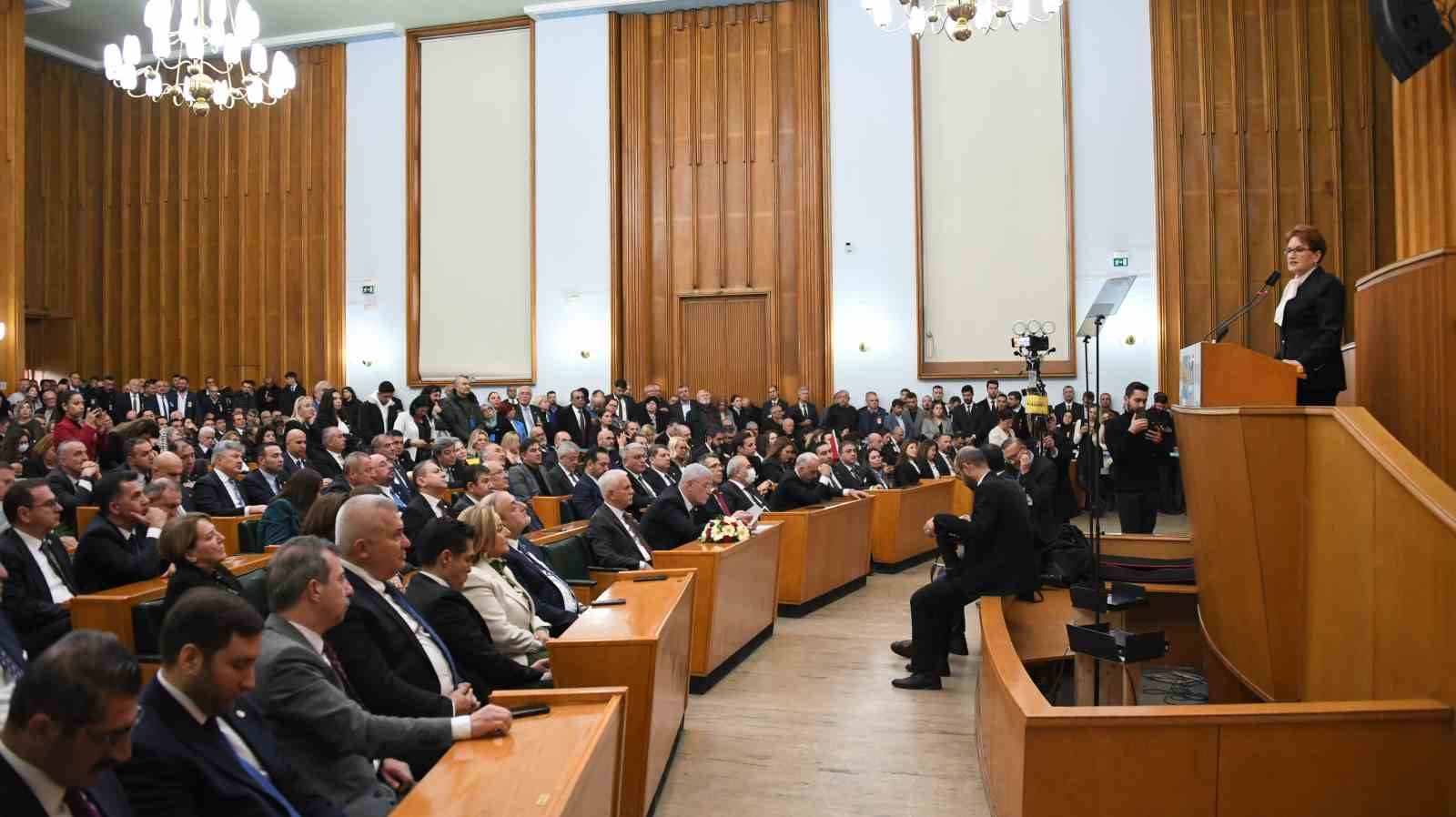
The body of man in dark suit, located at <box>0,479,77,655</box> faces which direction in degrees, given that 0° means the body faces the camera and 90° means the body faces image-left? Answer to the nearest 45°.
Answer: approximately 315°

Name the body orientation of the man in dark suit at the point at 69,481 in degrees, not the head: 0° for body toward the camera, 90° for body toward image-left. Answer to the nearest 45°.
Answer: approximately 315°

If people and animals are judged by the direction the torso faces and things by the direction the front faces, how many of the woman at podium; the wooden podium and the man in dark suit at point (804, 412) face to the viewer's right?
0

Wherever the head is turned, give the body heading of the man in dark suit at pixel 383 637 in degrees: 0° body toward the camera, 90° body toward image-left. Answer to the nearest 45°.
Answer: approximately 270°

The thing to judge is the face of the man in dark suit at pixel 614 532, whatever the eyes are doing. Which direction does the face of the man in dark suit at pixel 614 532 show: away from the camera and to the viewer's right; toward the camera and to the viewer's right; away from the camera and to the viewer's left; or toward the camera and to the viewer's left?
toward the camera and to the viewer's right

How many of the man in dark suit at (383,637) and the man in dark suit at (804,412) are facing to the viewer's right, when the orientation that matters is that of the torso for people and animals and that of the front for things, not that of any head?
1

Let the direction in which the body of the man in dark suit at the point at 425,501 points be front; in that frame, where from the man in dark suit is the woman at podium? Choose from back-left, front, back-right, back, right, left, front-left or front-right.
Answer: front

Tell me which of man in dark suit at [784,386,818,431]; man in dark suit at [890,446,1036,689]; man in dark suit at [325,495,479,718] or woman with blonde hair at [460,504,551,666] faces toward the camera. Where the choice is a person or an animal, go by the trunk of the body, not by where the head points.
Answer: man in dark suit at [784,386,818,431]

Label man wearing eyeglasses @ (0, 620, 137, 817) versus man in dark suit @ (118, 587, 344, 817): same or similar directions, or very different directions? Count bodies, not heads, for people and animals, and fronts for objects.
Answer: same or similar directions

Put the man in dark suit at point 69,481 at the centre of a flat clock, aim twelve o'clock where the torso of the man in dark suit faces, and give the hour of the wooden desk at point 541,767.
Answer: The wooden desk is roughly at 1 o'clock from the man in dark suit.

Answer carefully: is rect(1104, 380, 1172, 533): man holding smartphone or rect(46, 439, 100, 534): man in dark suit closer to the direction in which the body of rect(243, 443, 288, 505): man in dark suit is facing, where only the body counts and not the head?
the man holding smartphone

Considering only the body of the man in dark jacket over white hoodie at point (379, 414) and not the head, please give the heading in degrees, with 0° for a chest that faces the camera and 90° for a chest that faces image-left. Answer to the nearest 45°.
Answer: approximately 315°

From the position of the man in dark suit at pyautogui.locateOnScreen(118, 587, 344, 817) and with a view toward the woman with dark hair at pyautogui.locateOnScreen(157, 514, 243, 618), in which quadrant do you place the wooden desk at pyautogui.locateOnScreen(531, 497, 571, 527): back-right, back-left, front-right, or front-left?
front-right

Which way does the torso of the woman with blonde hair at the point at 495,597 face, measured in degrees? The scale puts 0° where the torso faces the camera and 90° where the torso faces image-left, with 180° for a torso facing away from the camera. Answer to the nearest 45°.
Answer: approximately 270°

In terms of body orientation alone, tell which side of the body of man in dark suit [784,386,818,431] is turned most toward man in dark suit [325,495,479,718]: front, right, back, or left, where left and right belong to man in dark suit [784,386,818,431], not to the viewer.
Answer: front

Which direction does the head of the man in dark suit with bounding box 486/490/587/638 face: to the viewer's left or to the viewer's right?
to the viewer's right

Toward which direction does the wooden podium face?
to the viewer's left
